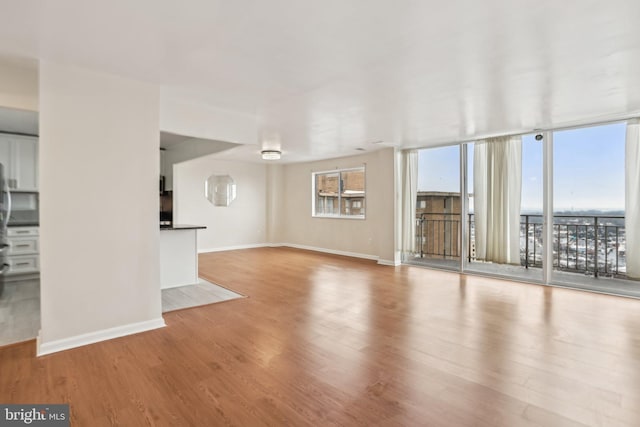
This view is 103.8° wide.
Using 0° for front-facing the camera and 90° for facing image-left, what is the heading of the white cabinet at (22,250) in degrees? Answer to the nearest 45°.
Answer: approximately 0°

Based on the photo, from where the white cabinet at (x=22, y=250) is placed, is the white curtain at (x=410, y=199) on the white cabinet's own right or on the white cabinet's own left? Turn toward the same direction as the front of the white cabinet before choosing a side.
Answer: on the white cabinet's own left

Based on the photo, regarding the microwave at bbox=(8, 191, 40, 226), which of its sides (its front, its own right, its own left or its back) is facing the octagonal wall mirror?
left

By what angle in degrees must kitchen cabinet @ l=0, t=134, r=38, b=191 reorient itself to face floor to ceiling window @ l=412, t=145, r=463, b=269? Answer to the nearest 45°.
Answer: approximately 45° to its left
